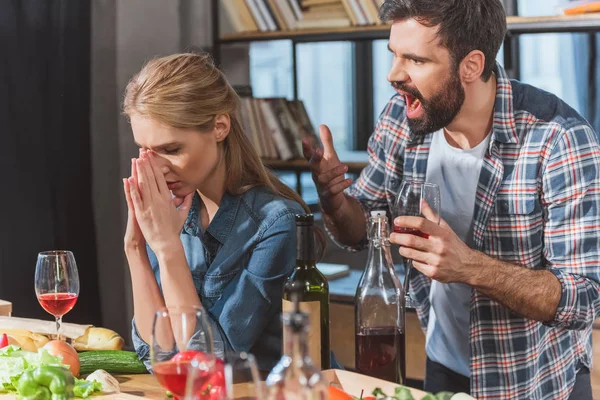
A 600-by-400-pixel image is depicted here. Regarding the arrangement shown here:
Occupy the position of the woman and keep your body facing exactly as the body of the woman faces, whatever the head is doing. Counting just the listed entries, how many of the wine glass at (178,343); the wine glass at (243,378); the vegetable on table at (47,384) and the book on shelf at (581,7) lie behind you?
1

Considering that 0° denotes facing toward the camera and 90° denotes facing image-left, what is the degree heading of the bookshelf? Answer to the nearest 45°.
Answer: approximately 0°

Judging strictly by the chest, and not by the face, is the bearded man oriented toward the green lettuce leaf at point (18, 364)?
yes

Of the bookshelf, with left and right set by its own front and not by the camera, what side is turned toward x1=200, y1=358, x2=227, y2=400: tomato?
front

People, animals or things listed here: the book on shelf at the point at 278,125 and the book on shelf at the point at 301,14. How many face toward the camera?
2

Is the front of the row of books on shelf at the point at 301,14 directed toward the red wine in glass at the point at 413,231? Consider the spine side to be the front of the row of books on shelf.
yes

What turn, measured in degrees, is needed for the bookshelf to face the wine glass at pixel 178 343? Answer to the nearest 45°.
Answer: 0° — it already faces it
